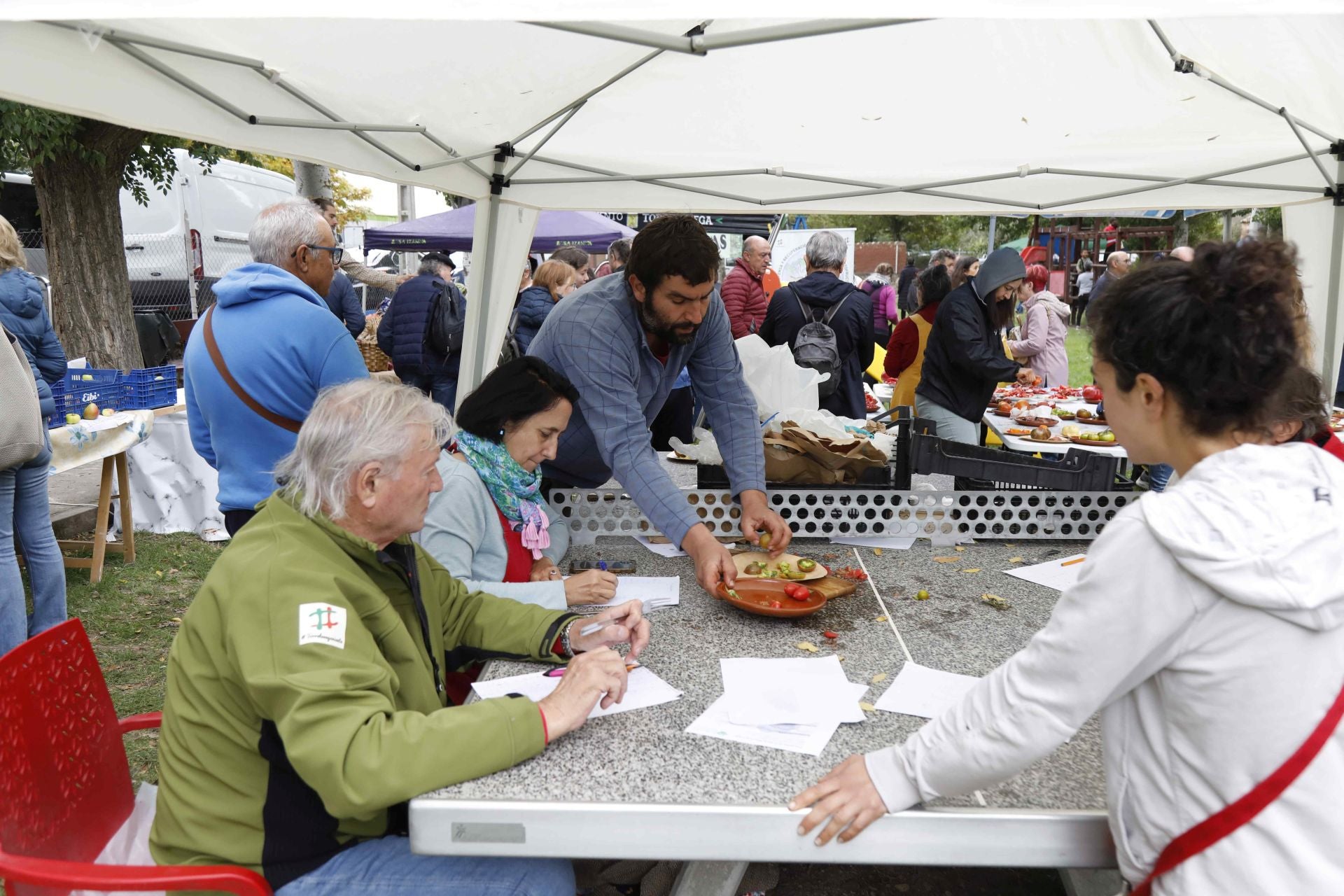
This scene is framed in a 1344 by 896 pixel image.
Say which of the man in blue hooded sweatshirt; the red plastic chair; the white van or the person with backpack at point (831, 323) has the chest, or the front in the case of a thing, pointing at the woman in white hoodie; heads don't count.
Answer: the red plastic chair

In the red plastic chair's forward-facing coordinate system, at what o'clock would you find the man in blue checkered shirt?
The man in blue checkered shirt is roughly at 10 o'clock from the red plastic chair.

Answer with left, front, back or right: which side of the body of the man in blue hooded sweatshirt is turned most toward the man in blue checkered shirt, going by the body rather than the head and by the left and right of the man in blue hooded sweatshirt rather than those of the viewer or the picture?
right

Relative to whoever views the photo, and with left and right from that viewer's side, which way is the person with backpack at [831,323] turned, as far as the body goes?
facing away from the viewer

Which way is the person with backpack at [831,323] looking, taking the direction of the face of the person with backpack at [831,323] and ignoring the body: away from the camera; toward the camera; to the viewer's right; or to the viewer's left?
away from the camera

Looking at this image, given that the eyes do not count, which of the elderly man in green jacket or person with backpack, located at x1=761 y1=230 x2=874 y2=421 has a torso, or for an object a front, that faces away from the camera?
the person with backpack

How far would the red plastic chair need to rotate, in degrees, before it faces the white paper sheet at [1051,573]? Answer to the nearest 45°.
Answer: approximately 45° to its left

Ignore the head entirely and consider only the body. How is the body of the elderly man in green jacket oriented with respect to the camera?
to the viewer's right

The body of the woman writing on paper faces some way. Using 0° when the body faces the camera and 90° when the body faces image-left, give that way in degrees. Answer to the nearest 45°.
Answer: approximately 315°

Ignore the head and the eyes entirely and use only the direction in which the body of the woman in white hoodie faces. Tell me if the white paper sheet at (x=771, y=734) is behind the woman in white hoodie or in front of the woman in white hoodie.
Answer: in front

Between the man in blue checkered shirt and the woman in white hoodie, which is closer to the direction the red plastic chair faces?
the woman in white hoodie

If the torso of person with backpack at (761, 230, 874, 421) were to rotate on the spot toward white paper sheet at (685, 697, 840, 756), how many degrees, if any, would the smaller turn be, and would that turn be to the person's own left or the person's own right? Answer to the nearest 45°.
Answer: approximately 180°
